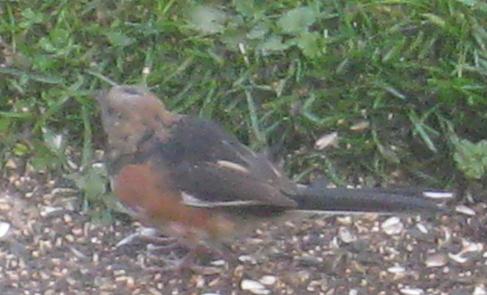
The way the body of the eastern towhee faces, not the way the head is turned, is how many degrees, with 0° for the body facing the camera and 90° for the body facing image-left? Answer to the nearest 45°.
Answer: approximately 90°

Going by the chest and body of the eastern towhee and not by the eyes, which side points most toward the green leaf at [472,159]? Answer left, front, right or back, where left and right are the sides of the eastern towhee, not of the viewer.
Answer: back
